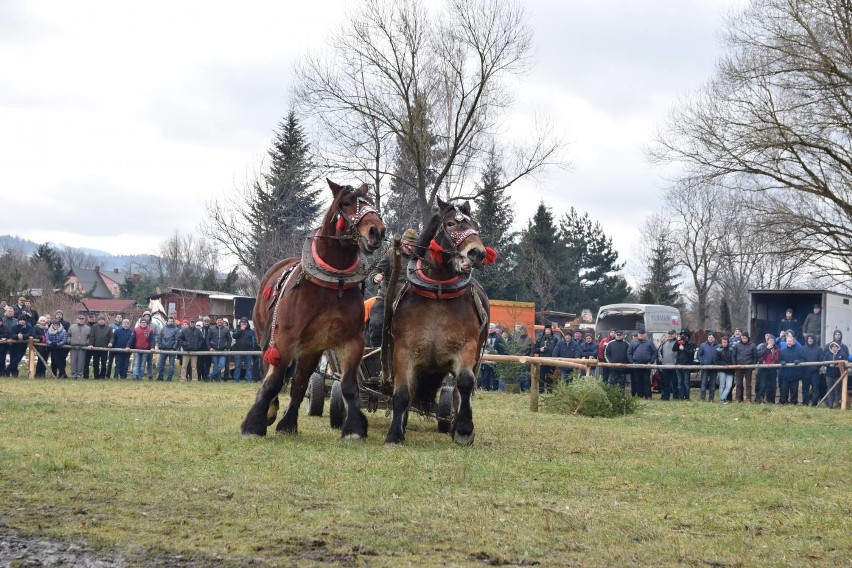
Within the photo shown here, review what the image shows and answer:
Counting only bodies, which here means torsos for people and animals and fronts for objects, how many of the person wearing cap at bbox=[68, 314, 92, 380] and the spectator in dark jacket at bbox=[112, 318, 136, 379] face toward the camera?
2

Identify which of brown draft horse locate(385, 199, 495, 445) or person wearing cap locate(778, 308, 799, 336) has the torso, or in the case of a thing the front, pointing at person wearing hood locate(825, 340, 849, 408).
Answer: person wearing cap locate(778, 308, 799, 336)

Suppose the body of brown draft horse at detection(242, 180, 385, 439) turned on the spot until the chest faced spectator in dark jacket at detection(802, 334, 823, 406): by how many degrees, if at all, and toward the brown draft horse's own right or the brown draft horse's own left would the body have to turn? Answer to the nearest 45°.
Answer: approximately 90° to the brown draft horse's own left

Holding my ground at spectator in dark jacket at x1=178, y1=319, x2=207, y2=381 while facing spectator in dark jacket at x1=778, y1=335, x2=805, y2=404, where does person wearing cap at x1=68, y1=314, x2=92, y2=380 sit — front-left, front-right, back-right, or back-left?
back-right

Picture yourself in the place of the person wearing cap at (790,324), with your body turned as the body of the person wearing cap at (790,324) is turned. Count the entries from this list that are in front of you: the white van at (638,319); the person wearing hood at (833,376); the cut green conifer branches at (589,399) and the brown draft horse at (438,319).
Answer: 3

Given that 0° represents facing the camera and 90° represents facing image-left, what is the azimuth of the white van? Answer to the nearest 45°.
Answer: approximately 225°

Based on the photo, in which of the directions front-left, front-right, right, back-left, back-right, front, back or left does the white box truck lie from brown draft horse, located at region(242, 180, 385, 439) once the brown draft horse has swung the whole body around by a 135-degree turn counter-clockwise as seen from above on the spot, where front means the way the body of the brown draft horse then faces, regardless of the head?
front-right

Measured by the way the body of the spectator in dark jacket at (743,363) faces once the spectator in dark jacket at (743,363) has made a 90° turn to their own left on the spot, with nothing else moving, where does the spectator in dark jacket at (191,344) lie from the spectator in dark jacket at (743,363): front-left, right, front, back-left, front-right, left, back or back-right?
back

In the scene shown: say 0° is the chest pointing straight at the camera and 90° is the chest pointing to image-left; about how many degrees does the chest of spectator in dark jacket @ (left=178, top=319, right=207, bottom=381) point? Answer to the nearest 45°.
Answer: approximately 0°
